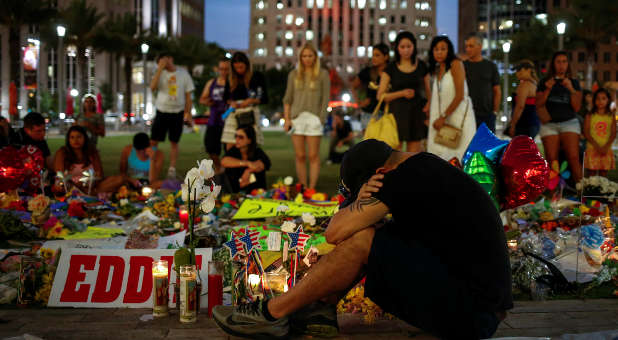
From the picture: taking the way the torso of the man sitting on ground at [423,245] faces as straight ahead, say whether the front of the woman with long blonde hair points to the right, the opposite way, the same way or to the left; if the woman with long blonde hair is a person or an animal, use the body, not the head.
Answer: to the left

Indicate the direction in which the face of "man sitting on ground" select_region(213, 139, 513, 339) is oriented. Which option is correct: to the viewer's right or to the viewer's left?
to the viewer's left

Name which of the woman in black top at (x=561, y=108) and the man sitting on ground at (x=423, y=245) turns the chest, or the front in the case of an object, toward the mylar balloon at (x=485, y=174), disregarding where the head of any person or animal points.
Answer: the woman in black top

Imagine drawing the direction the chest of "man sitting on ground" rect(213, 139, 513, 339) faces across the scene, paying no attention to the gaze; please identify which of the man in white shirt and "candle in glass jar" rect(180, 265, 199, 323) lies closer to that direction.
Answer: the candle in glass jar

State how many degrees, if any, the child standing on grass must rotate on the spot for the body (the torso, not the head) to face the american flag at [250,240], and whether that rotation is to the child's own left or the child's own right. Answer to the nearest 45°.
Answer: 0° — they already face it

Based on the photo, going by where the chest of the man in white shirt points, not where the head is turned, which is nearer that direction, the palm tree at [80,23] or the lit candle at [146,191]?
the lit candle
